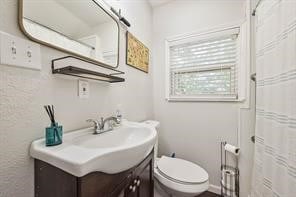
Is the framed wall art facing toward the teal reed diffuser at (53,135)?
no

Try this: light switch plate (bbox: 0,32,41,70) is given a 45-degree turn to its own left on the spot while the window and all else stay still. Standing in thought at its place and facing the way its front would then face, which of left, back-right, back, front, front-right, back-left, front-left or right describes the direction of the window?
front

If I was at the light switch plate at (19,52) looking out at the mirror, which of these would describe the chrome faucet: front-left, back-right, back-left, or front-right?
front-right

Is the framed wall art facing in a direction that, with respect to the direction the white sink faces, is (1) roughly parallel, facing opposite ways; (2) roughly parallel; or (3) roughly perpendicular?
roughly parallel

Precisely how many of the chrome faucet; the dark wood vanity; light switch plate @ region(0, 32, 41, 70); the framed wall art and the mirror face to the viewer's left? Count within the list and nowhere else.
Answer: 0

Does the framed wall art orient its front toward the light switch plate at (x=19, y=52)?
no

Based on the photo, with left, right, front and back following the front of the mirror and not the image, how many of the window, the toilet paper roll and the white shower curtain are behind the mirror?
0

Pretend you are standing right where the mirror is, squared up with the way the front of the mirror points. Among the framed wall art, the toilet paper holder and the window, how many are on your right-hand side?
0

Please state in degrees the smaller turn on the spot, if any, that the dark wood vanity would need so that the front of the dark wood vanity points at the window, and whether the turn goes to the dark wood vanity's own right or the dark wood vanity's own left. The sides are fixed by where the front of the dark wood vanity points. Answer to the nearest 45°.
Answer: approximately 90° to the dark wood vanity's own left

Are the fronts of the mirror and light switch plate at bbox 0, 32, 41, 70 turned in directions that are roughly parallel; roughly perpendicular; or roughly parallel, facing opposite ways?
roughly parallel

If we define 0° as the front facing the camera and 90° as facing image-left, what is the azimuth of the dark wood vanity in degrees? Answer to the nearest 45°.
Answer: approximately 315°

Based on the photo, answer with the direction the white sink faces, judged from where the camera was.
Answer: facing the viewer and to the right of the viewer
